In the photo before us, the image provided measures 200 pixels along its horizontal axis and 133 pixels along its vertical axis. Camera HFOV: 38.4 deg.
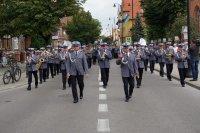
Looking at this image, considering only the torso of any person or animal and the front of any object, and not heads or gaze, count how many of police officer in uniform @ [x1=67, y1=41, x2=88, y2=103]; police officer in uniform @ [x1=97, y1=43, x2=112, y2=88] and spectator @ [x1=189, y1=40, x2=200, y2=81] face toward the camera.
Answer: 2

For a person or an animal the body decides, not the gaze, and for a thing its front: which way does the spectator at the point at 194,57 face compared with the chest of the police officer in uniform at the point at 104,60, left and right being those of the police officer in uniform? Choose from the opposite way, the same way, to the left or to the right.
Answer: to the right

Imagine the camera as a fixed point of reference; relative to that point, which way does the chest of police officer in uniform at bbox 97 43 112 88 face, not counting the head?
toward the camera

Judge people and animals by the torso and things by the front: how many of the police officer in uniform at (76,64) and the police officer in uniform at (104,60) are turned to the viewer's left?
0

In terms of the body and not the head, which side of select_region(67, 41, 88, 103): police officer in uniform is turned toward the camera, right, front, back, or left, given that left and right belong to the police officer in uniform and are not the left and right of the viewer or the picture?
front

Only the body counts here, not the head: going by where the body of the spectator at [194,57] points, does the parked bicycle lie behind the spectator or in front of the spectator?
in front

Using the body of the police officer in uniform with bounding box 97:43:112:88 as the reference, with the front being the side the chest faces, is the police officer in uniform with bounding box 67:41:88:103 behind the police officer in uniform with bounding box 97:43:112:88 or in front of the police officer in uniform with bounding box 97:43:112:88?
in front

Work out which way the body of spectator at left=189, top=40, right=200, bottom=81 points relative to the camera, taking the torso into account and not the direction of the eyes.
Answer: to the viewer's left

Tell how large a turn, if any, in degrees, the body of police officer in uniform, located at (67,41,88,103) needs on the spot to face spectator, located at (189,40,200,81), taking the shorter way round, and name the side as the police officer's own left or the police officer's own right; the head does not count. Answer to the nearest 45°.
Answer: approximately 135° to the police officer's own left
